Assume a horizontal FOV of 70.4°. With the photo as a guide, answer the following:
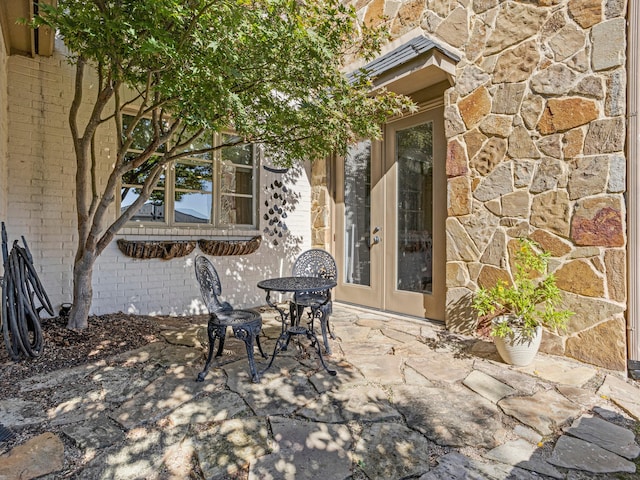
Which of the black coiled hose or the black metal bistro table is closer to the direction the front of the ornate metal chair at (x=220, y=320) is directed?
the black metal bistro table

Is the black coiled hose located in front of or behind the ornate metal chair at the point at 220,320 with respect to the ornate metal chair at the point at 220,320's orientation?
behind

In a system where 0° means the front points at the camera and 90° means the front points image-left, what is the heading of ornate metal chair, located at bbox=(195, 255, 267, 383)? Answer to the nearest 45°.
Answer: approximately 270°

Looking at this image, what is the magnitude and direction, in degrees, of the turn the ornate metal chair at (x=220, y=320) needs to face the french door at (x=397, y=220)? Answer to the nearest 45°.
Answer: approximately 45° to its left
